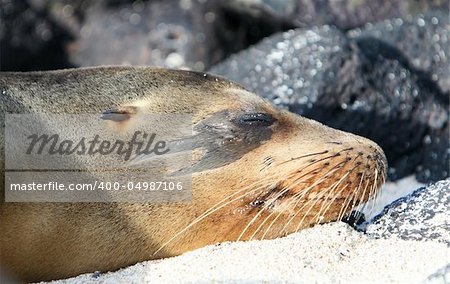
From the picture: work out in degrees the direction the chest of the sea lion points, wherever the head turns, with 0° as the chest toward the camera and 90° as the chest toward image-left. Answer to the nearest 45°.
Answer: approximately 270°

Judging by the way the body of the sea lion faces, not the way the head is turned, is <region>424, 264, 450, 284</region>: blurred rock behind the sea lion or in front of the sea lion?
in front
